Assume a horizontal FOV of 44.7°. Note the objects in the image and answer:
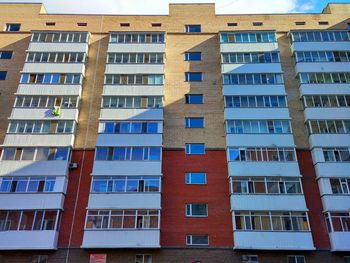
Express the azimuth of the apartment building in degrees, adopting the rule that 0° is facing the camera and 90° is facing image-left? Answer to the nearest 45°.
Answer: approximately 0°
